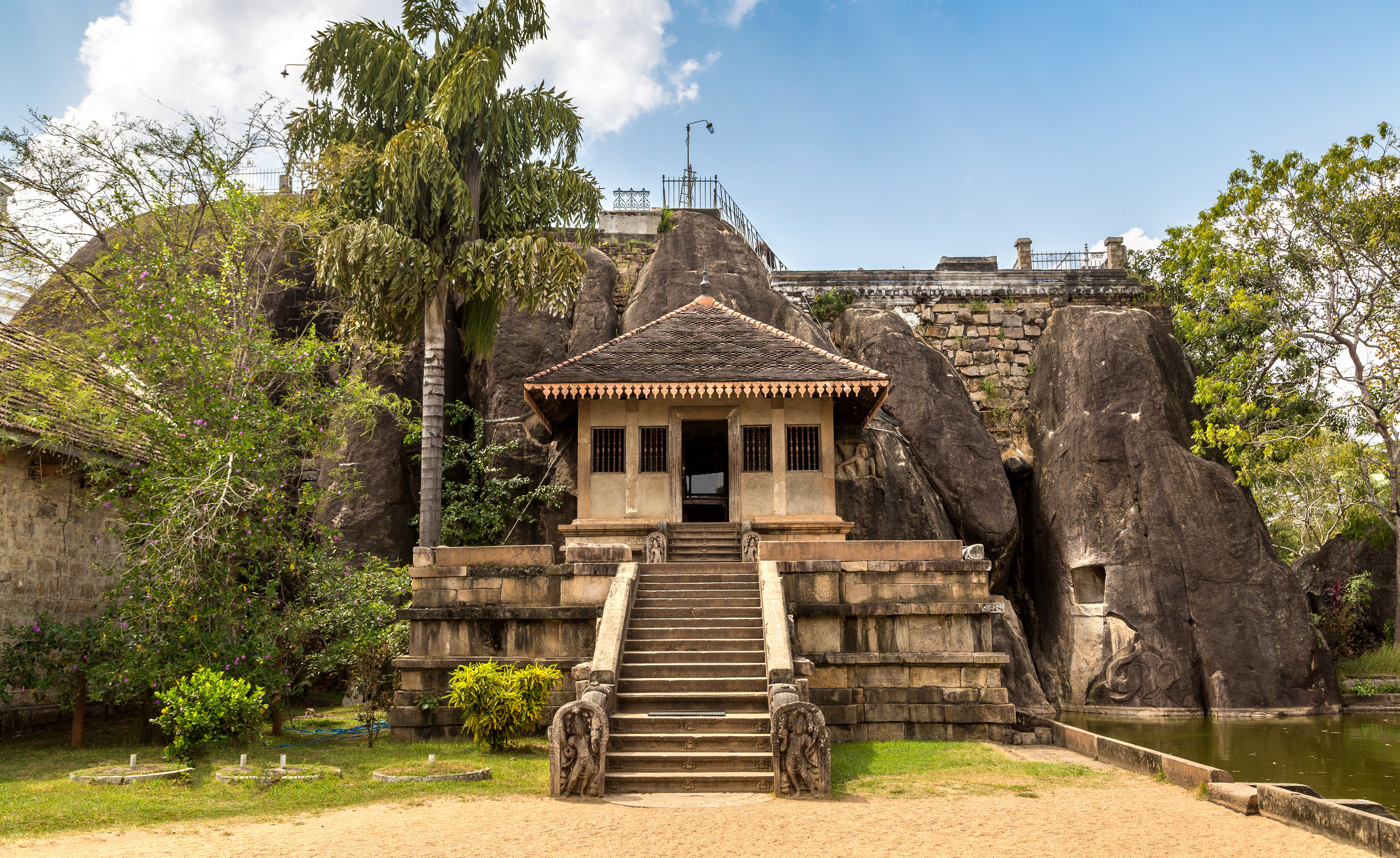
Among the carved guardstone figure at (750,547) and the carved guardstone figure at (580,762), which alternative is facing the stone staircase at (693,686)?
the carved guardstone figure at (750,547)

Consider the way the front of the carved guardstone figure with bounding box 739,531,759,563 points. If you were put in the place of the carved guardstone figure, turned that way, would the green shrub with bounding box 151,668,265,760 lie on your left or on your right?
on your right

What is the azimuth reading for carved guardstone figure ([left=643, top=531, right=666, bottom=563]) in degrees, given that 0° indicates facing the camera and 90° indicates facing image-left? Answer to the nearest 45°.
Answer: approximately 0°

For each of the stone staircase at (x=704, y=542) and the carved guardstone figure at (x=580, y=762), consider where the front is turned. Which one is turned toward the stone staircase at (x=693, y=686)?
the stone staircase at (x=704, y=542)

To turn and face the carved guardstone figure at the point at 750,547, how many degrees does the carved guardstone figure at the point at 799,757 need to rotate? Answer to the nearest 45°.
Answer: approximately 180°

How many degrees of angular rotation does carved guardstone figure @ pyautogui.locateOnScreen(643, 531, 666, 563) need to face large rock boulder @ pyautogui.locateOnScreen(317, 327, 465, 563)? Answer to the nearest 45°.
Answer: approximately 135° to its right

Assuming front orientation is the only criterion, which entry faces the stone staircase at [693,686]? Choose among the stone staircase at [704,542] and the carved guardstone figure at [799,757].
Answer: the stone staircase at [704,542]

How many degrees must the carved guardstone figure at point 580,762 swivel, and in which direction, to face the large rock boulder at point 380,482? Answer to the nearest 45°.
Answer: approximately 180°

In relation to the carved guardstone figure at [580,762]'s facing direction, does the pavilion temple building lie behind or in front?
behind
